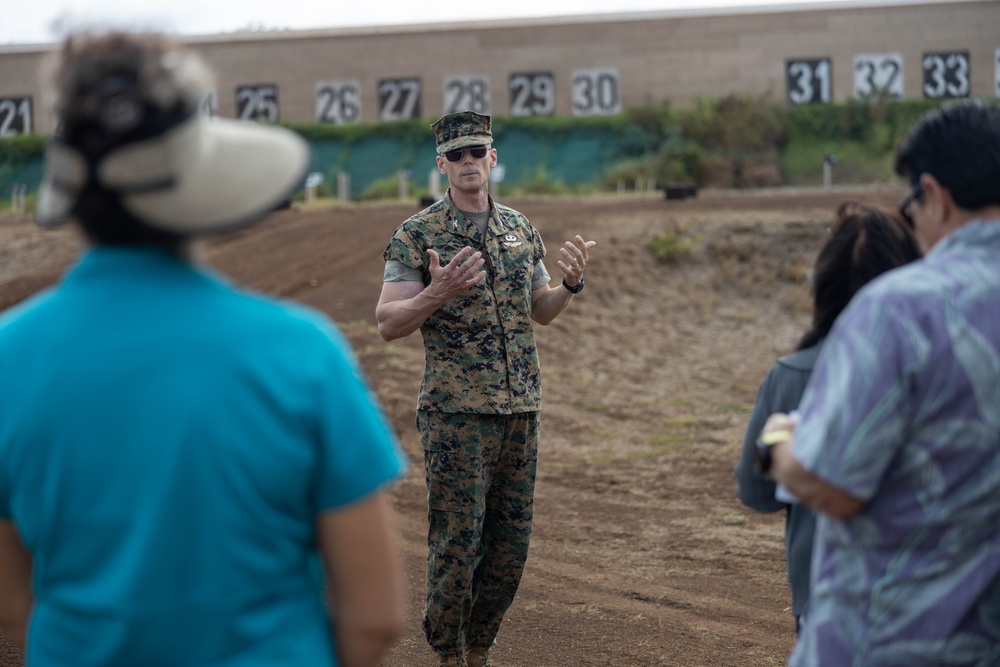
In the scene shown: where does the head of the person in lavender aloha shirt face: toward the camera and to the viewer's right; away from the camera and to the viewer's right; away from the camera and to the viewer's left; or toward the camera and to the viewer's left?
away from the camera and to the viewer's left

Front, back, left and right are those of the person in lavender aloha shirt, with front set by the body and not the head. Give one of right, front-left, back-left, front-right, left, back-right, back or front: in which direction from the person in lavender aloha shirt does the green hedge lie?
front-right

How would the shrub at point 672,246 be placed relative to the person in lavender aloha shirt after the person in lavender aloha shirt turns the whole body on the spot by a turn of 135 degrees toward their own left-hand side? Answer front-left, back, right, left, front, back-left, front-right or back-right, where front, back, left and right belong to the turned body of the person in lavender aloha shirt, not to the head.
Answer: back

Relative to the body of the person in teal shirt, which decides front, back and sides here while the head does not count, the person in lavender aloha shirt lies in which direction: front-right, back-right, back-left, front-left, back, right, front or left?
right

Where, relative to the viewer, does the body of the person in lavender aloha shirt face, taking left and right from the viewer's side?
facing away from the viewer and to the left of the viewer

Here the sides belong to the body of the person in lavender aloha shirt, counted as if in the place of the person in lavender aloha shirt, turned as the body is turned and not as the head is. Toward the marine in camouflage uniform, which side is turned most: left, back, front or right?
front

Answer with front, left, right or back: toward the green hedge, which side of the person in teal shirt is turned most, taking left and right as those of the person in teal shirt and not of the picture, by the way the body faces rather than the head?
front

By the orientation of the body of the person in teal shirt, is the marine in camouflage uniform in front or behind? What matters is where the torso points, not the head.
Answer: in front

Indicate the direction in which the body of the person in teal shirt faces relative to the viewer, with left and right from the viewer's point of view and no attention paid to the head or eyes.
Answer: facing away from the viewer

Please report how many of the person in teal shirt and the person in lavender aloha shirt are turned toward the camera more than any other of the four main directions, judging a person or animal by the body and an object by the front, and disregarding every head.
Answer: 0

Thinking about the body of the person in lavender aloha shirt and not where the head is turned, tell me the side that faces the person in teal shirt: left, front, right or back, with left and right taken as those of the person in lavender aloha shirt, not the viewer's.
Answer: left
